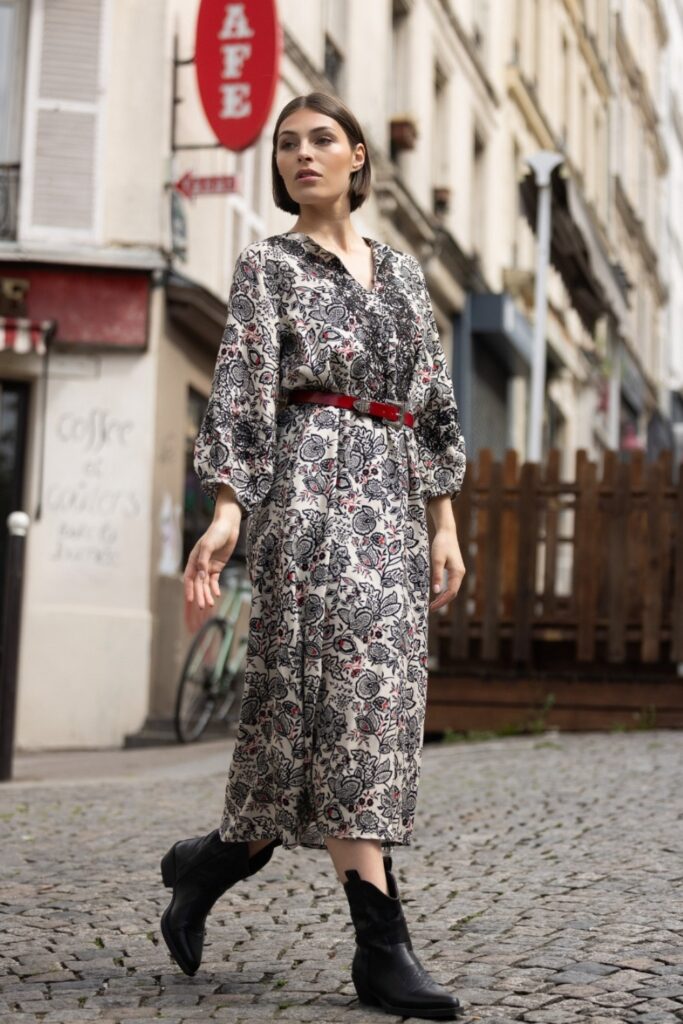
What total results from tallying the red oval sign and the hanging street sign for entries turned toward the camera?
2

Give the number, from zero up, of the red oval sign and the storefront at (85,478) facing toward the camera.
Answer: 2

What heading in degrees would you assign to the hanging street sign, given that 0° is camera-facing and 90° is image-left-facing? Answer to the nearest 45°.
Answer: approximately 0°
